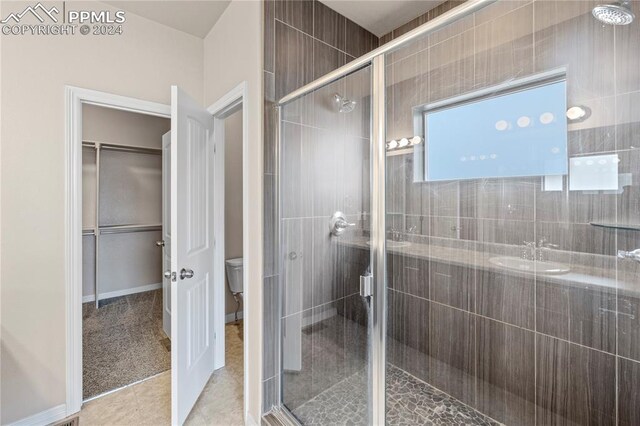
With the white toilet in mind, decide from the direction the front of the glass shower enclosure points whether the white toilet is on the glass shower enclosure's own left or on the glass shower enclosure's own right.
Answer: on the glass shower enclosure's own right

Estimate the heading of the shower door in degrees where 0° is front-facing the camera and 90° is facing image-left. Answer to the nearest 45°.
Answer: approximately 45°

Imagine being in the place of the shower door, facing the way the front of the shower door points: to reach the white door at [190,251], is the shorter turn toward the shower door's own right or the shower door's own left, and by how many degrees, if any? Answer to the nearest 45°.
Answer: approximately 45° to the shower door's own right

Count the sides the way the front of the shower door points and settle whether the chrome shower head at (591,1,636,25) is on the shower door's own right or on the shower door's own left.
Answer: on the shower door's own left

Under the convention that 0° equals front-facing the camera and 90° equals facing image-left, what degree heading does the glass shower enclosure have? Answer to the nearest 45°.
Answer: approximately 45°

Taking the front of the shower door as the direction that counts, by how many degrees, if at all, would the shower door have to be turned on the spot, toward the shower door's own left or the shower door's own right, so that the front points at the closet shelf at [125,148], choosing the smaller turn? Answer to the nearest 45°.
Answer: approximately 90° to the shower door's own right
